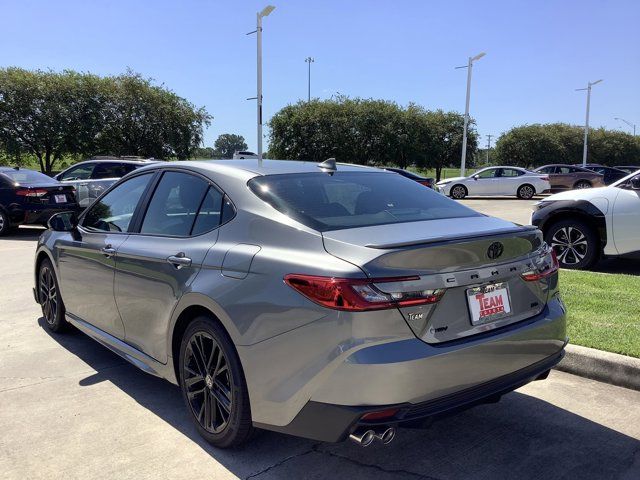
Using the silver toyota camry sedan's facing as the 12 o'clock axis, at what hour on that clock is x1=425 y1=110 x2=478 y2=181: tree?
The tree is roughly at 2 o'clock from the silver toyota camry sedan.

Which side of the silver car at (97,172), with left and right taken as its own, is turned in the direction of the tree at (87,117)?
right

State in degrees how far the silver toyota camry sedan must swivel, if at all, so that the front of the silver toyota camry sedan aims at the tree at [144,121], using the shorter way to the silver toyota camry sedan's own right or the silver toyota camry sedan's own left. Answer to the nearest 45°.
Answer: approximately 45° to the silver toyota camry sedan's own right

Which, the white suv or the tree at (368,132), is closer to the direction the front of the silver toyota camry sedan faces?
the tree

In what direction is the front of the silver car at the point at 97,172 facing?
to the viewer's left

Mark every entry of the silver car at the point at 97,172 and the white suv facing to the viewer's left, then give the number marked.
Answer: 2

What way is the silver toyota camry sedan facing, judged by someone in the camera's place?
facing away from the viewer and to the left of the viewer

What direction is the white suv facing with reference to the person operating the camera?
facing to the left of the viewer
